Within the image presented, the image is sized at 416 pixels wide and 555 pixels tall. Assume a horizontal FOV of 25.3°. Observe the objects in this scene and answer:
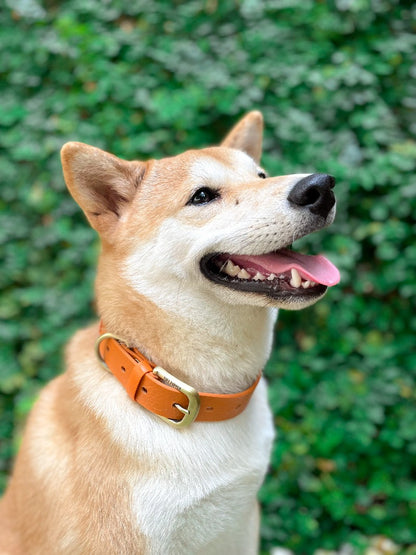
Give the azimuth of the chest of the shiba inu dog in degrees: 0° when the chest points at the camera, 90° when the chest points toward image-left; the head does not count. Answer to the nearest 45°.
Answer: approximately 315°
